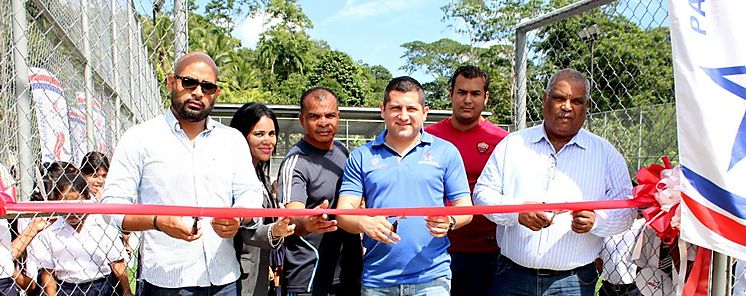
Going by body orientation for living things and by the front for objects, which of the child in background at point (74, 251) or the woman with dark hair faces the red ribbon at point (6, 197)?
the child in background

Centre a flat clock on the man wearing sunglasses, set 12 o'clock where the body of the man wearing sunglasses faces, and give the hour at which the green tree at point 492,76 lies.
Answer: The green tree is roughly at 7 o'clock from the man wearing sunglasses.

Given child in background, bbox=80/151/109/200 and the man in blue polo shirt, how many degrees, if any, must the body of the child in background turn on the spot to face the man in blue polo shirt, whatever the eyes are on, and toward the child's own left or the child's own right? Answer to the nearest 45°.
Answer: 0° — they already face them

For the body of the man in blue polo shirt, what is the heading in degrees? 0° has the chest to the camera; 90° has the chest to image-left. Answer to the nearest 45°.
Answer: approximately 0°

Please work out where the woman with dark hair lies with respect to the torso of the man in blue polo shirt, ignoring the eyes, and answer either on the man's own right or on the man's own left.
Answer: on the man's own right

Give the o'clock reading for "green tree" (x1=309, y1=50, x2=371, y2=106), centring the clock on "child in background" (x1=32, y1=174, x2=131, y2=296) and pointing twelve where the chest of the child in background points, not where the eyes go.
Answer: The green tree is roughly at 7 o'clock from the child in background.

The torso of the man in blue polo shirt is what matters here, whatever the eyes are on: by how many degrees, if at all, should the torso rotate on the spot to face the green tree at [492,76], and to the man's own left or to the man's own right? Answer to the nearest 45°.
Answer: approximately 180°

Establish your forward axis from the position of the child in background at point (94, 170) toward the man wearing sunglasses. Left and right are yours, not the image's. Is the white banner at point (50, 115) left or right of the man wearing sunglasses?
right

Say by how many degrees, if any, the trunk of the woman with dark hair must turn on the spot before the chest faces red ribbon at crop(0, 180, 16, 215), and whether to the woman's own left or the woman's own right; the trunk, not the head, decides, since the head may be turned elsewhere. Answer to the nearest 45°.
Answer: approximately 90° to the woman's own right
